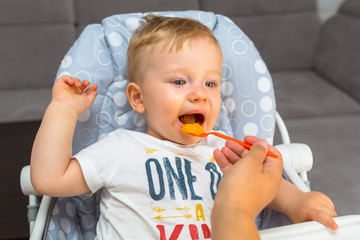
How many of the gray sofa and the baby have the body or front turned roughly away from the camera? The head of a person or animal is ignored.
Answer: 0

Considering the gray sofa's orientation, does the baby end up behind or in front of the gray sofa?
in front

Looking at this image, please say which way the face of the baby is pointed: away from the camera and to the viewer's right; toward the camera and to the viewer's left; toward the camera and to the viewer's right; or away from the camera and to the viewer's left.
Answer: toward the camera and to the viewer's right

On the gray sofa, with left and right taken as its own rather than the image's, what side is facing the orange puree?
front

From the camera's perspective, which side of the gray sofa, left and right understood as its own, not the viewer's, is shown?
front

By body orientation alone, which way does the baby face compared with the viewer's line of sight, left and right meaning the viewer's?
facing the viewer and to the right of the viewer
